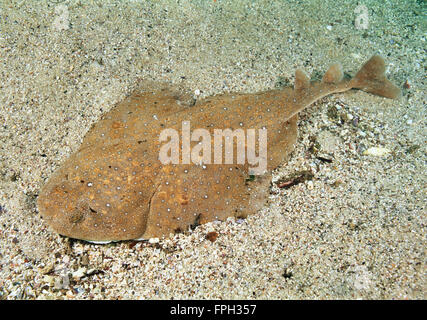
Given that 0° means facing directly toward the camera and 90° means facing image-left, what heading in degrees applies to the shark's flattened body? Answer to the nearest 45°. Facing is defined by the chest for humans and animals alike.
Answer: approximately 45°
